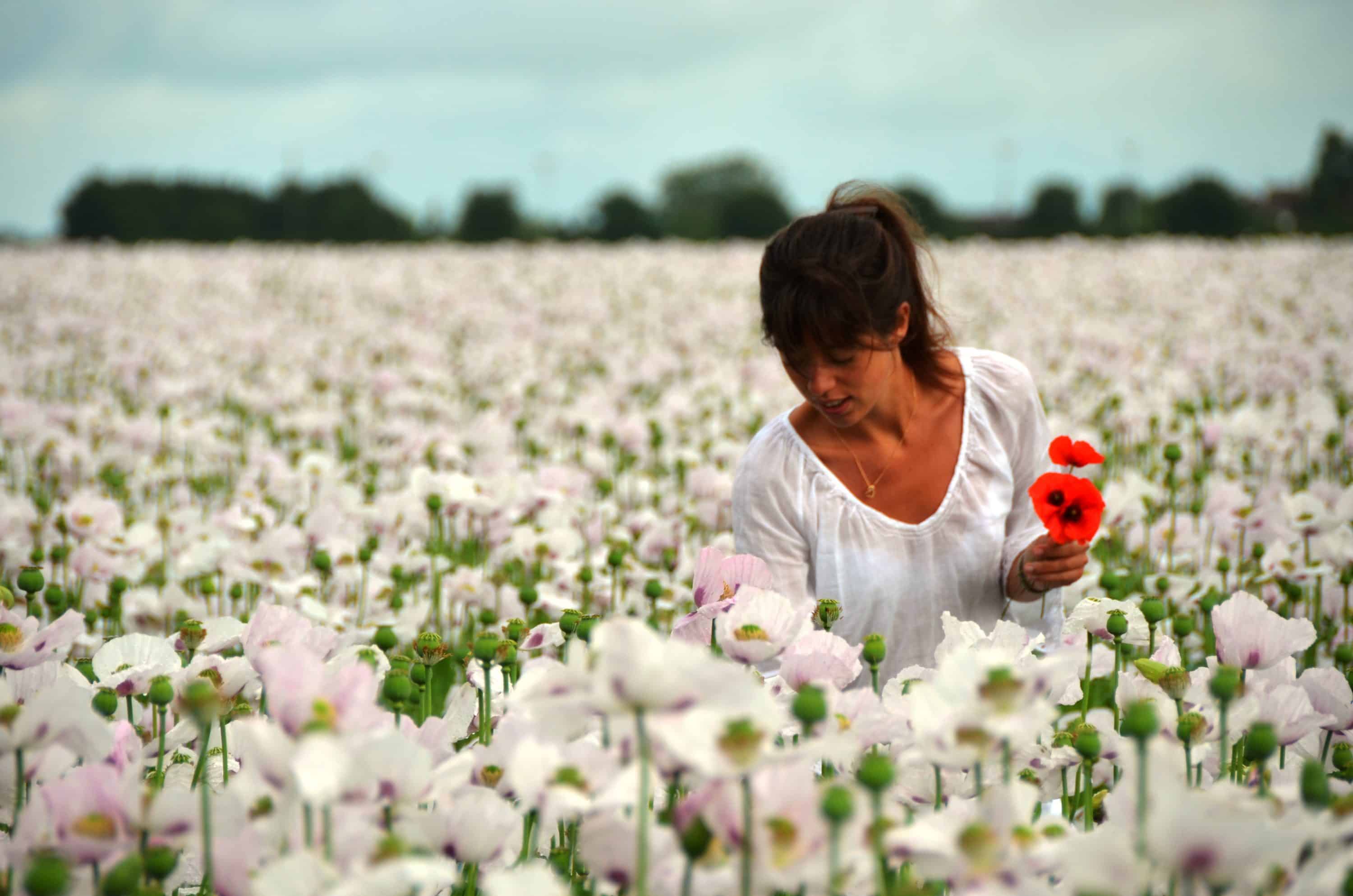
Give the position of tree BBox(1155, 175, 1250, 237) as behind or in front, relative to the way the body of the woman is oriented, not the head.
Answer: behind

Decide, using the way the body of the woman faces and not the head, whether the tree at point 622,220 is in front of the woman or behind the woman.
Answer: behind

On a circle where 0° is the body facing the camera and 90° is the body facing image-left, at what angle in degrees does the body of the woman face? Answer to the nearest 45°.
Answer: approximately 0°

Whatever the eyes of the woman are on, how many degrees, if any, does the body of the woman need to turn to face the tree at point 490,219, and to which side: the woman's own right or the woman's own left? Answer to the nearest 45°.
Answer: approximately 180°

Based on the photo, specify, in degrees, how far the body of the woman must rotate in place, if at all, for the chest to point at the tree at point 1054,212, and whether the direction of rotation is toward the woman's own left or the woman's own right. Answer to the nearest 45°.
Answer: approximately 180°

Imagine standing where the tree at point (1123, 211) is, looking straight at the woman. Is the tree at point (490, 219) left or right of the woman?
right

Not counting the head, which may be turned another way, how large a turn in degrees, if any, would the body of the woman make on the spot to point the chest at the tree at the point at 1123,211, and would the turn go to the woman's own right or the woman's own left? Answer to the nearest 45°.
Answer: approximately 180°

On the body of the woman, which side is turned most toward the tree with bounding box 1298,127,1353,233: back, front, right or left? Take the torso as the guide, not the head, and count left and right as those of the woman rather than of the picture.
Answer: back
